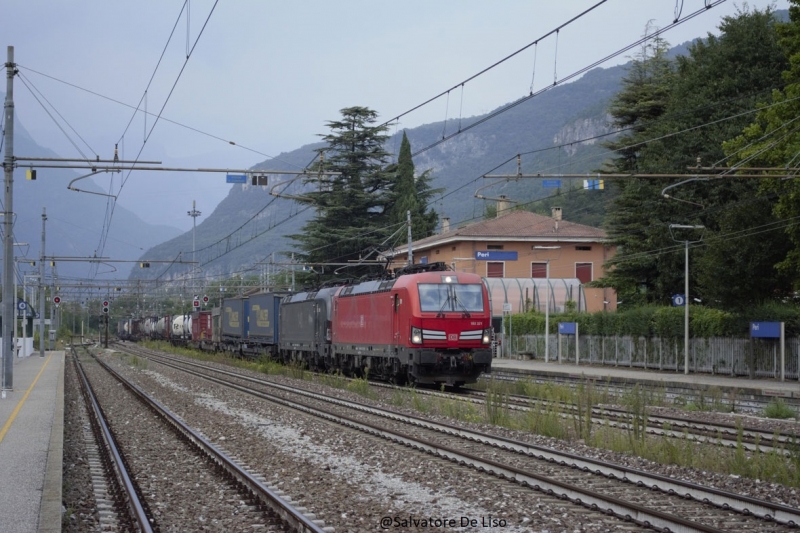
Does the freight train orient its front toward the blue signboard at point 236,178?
no

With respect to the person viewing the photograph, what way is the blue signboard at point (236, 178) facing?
facing the viewer

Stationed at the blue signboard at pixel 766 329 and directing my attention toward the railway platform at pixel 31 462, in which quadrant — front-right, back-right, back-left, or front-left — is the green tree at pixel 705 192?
back-right

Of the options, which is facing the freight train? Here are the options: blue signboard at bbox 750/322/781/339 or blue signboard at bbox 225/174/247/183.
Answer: blue signboard at bbox 750/322/781/339

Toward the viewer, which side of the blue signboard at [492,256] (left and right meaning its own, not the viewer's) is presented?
front

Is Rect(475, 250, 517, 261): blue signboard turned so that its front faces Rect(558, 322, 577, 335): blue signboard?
no

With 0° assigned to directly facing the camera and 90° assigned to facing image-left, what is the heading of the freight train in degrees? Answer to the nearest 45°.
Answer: approximately 315°

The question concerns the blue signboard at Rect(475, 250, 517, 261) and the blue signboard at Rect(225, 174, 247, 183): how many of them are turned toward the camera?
2

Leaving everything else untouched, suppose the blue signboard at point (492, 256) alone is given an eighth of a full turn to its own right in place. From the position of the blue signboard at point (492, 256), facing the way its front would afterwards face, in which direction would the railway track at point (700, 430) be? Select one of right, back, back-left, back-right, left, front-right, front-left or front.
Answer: front-left

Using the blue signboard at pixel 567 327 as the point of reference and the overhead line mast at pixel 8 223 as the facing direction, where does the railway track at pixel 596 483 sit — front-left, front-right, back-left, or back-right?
front-left

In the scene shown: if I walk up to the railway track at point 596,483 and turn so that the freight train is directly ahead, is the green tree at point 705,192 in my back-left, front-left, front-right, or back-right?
front-right

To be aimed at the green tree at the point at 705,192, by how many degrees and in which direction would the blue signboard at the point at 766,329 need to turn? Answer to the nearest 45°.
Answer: approximately 135° to its right

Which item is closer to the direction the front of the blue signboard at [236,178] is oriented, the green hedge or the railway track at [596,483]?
the railway track
